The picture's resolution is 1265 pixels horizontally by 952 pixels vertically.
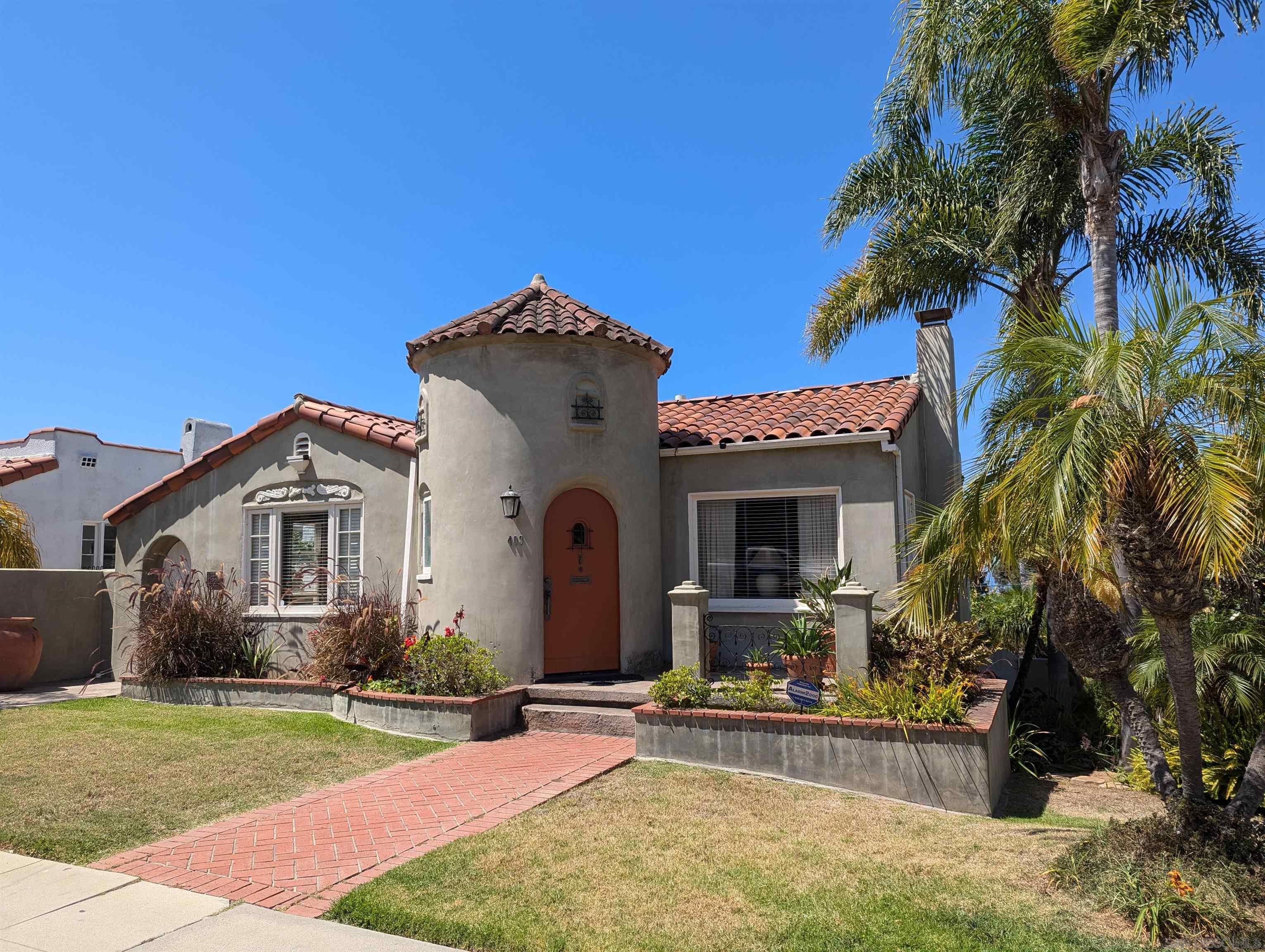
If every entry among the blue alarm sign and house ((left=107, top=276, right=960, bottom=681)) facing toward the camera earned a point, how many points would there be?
2

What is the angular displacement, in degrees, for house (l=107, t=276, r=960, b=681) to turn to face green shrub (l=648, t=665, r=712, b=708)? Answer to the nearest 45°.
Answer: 0° — it already faces it

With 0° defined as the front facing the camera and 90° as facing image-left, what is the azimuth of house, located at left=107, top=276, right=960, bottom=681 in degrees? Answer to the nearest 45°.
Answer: approximately 0°

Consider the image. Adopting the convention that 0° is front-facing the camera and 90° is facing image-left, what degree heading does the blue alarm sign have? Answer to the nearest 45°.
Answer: approximately 0°

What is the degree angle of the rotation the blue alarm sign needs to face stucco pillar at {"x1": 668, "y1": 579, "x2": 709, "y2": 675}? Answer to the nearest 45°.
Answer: approximately 135° to its right
